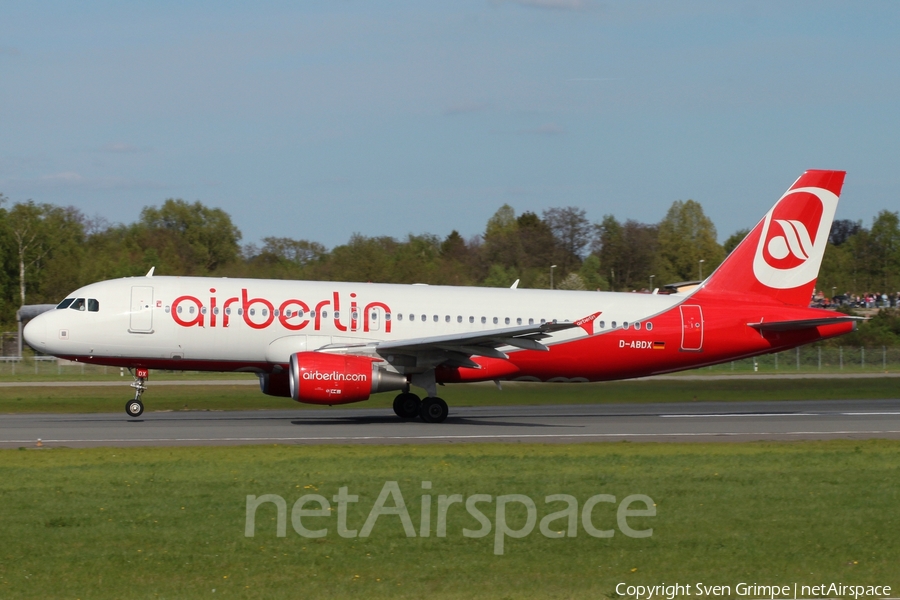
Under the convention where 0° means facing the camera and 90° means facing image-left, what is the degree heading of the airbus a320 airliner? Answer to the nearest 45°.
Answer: approximately 90°
